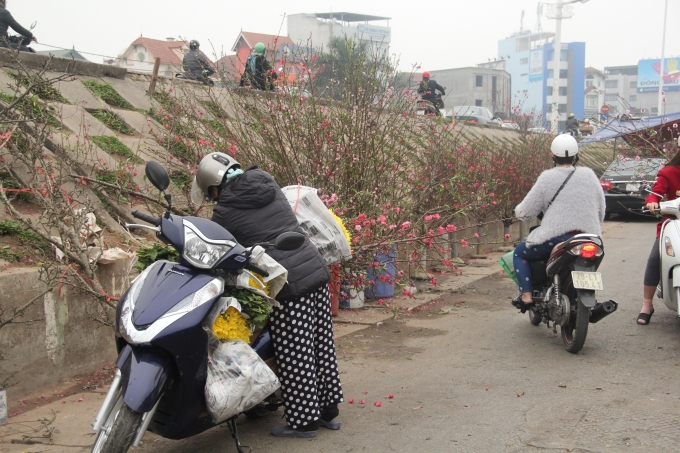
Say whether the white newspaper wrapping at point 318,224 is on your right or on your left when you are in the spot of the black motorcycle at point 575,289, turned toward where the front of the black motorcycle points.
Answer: on your left

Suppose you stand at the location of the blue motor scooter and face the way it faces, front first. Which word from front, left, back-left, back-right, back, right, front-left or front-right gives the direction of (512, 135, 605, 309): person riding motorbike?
back

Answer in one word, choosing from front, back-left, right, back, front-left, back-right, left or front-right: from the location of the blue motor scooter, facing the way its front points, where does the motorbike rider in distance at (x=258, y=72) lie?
back-right

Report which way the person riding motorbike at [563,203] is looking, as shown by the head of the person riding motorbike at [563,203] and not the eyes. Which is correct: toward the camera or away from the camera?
away from the camera

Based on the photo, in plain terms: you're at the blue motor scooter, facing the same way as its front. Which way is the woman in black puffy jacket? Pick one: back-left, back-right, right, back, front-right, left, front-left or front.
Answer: back

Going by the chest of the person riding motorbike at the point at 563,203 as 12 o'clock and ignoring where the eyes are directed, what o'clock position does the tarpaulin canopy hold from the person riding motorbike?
The tarpaulin canopy is roughly at 2 o'clock from the person riding motorbike.

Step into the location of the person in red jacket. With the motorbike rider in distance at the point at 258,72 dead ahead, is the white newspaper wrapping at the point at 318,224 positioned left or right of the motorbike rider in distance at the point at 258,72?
left

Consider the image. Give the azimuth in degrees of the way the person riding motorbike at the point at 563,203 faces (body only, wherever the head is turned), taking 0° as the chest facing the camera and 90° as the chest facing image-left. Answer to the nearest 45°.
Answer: approximately 135°

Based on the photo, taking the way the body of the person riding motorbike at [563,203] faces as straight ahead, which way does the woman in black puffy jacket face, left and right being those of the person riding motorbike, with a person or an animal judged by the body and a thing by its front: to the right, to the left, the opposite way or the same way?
to the left

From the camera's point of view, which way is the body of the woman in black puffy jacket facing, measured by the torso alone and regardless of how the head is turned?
to the viewer's left

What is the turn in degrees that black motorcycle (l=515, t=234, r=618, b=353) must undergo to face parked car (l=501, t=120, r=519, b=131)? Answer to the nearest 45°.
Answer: approximately 45° to its right
